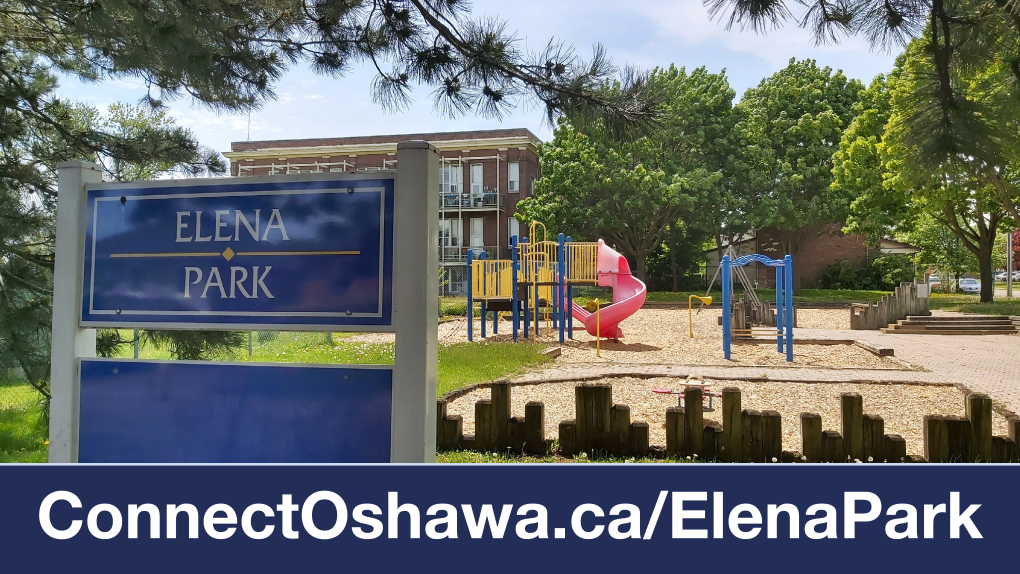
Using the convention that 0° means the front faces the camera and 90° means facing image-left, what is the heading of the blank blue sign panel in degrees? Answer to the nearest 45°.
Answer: approximately 0°

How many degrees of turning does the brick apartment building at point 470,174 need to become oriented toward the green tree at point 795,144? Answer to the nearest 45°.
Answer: approximately 45° to its left

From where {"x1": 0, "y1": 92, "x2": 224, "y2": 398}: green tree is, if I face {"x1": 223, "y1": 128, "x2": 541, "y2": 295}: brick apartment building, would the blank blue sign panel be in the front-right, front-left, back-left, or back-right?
back-right

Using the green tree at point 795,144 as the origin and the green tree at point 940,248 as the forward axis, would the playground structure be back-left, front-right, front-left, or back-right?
back-right

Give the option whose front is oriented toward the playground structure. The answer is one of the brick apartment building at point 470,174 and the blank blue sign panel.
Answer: the brick apartment building

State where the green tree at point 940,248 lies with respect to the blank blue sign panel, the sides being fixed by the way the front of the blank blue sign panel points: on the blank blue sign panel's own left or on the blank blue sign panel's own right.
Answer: on the blank blue sign panel's own left

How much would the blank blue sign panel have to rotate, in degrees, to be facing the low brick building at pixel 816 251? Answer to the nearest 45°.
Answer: approximately 135° to its left

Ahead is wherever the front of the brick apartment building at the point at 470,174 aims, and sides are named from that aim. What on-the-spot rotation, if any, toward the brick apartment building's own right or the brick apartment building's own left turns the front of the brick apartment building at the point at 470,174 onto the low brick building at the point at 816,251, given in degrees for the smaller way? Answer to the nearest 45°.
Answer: approximately 90° to the brick apartment building's own left

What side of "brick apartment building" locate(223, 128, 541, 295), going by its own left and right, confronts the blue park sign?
front

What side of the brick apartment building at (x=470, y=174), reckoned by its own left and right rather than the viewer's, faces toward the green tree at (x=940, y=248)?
left

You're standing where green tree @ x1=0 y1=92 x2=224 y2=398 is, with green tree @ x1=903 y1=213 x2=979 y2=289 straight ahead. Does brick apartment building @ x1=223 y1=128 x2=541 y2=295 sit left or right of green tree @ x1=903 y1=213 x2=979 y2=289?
left

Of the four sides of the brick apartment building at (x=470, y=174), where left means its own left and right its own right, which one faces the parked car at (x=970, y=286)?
left

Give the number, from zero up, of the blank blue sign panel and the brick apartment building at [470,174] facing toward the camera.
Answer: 2
